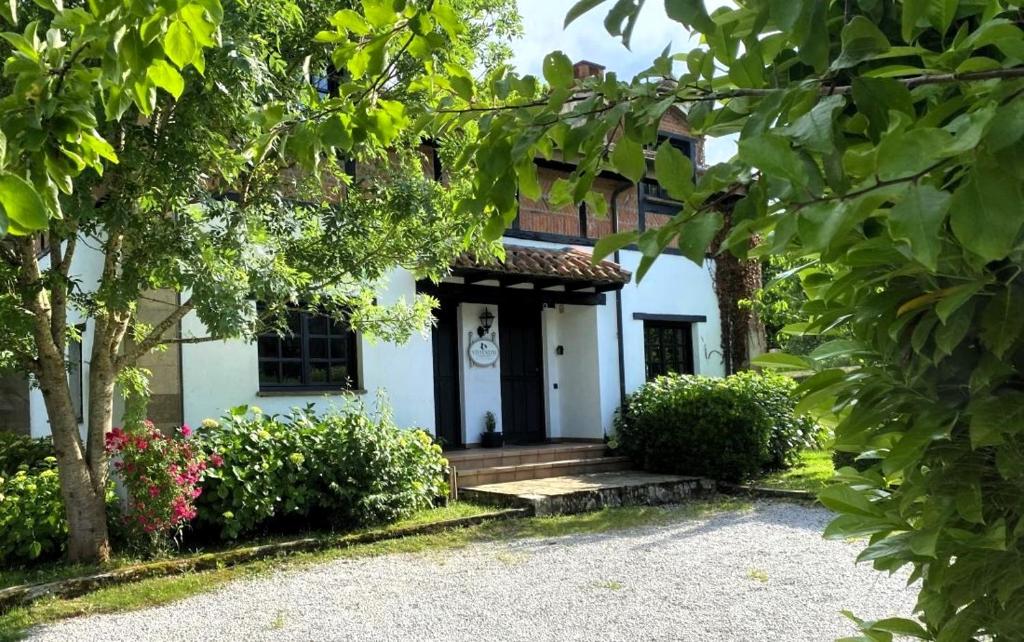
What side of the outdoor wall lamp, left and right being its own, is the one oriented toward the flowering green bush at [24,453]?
right

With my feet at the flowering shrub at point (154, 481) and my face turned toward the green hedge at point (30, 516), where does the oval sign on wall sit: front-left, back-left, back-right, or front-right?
back-right

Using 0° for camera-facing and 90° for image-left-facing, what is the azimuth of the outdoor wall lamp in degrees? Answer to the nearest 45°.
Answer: approximately 315°

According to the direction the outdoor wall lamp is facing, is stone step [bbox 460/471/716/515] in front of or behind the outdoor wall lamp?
in front

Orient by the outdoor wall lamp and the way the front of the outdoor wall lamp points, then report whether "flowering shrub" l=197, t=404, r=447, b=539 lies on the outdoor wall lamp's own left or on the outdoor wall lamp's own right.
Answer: on the outdoor wall lamp's own right
